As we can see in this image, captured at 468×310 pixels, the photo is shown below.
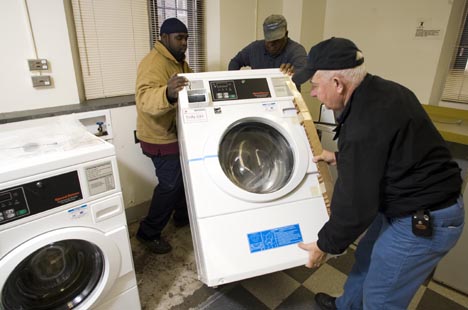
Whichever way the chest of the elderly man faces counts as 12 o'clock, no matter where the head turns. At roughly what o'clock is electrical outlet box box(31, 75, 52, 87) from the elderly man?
The electrical outlet box is roughly at 12 o'clock from the elderly man.

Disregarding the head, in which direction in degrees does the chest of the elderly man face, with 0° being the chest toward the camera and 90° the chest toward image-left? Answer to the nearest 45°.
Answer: approximately 90°

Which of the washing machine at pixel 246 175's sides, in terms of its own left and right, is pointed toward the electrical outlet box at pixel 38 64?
right

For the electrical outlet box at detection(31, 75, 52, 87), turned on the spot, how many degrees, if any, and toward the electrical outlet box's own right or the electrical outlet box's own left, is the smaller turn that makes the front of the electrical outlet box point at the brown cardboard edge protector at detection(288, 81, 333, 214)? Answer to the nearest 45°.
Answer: approximately 45° to the electrical outlet box's own left

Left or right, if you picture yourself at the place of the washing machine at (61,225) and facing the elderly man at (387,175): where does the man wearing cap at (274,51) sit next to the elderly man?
left

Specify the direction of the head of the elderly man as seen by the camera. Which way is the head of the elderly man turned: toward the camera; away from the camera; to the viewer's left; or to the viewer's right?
to the viewer's left

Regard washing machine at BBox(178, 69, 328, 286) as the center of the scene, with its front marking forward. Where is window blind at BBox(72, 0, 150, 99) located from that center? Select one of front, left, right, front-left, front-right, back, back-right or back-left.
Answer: back-right
